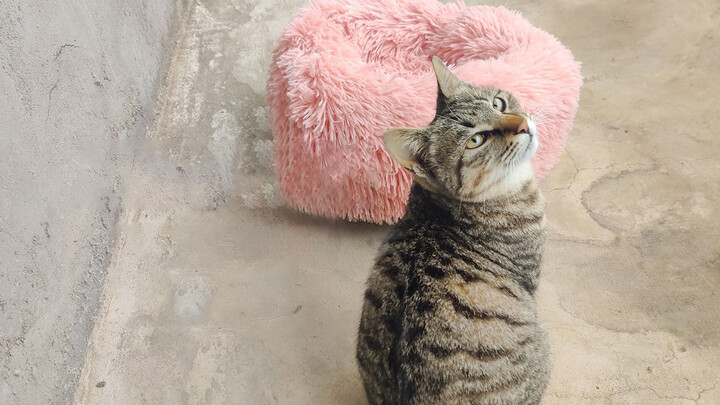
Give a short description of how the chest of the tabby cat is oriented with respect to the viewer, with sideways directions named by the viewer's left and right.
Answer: facing away from the viewer and to the right of the viewer
